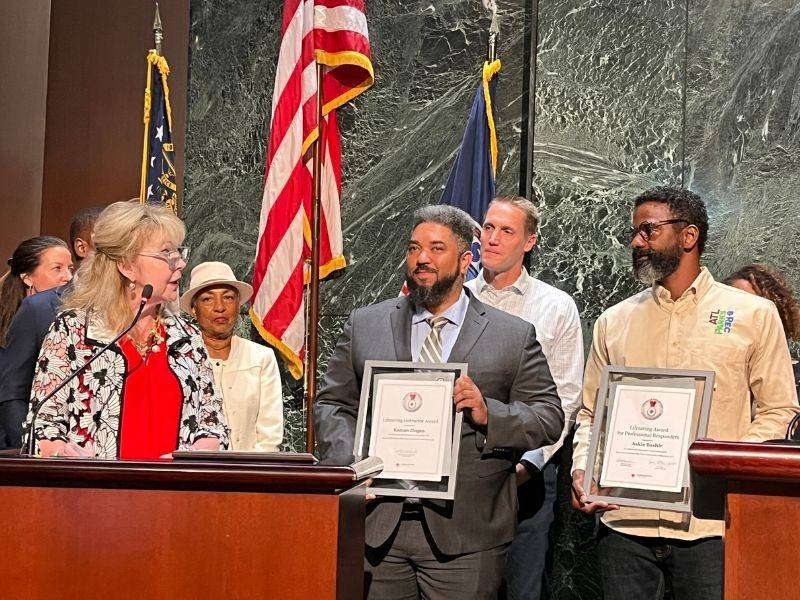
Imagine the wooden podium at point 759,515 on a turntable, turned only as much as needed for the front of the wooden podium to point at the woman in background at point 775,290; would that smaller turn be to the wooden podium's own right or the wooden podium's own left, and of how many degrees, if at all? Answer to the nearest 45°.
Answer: approximately 180°

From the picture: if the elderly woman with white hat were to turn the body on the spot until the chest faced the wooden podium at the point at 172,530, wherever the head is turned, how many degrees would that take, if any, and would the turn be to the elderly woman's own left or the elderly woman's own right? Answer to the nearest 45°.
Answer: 0° — they already face it

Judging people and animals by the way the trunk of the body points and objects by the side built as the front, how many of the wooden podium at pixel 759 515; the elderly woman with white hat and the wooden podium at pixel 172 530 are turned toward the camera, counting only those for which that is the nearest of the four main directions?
3

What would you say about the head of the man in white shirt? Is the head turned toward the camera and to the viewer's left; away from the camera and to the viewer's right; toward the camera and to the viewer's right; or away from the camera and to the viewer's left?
toward the camera and to the viewer's left

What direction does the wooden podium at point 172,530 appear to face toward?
toward the camera

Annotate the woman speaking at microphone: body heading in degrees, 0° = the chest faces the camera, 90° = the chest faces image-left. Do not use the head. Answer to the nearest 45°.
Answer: approximately 315°

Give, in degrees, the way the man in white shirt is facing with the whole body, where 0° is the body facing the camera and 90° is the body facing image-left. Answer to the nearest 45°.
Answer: approximately 45°

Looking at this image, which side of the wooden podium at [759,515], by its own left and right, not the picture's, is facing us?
front

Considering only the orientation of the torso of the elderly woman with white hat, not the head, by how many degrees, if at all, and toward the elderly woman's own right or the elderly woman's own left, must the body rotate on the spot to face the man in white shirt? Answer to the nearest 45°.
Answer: approximately 90° to the elderly woman's own left

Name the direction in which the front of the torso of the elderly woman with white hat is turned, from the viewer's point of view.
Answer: toward the camera

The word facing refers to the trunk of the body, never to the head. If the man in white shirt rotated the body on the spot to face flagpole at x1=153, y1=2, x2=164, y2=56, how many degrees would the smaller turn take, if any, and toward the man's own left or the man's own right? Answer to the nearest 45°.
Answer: approximately 90° to the man's own right
